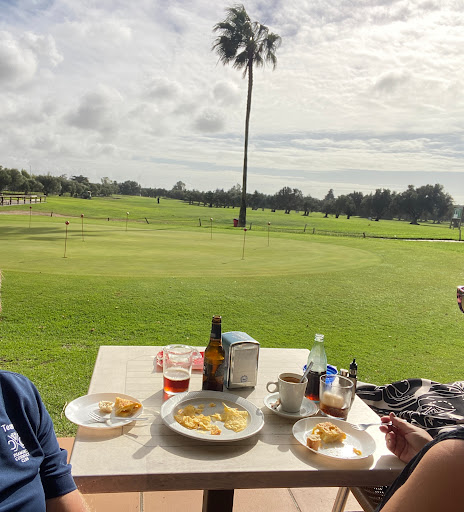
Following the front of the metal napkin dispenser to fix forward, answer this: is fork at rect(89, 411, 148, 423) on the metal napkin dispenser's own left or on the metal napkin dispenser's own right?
on the metal napkin dispenser's own right

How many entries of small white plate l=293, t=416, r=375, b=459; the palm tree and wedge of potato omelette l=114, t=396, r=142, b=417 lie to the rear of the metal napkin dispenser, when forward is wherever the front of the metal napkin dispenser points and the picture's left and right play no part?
1

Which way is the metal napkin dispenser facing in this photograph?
toward the camera

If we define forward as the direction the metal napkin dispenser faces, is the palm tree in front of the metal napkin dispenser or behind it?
behind

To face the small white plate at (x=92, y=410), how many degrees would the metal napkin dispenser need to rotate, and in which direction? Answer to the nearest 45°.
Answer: approximately 45° to its right

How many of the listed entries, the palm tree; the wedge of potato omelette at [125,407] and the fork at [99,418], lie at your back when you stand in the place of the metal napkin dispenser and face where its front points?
1

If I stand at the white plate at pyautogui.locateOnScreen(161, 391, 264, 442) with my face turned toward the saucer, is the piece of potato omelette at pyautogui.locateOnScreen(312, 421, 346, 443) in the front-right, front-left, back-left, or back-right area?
front-right

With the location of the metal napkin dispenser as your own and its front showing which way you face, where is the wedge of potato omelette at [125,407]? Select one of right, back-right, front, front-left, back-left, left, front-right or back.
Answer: front-right

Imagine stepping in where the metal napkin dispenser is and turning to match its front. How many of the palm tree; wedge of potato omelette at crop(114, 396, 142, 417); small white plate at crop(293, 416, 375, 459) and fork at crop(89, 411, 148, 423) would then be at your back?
1
